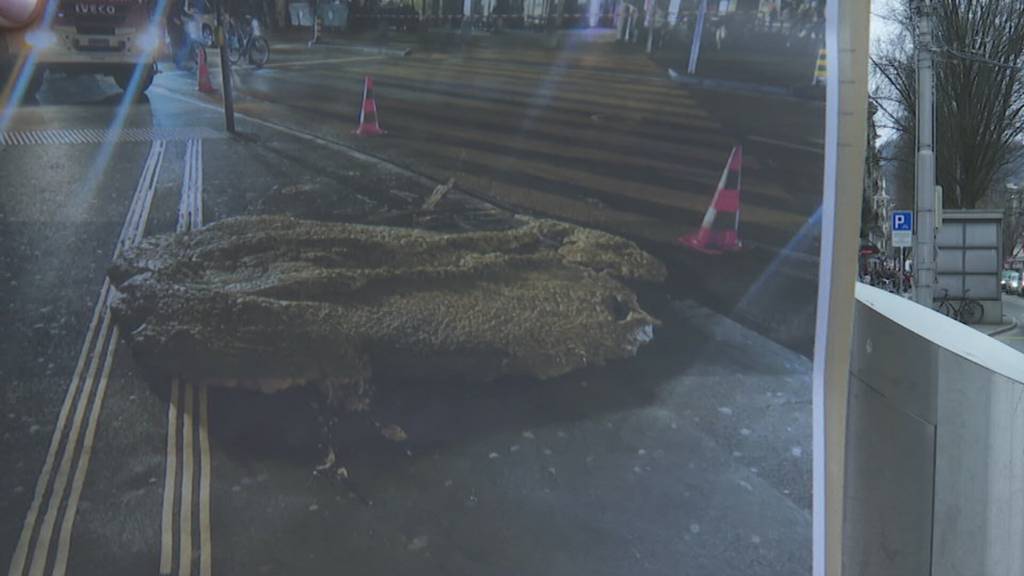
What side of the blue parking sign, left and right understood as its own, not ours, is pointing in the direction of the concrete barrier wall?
front

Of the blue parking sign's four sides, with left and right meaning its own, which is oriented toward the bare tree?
back

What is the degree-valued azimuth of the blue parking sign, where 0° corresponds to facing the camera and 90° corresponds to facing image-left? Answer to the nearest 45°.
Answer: approximately 0°
